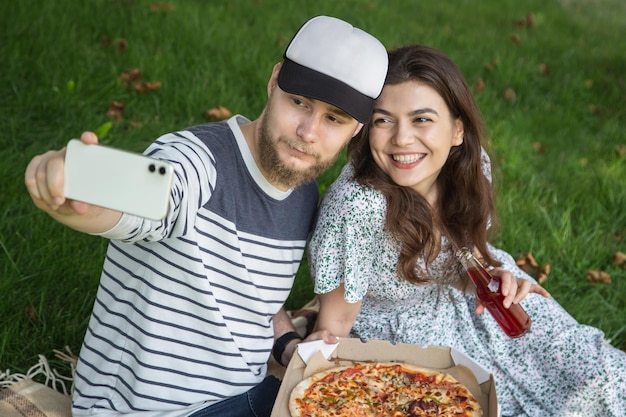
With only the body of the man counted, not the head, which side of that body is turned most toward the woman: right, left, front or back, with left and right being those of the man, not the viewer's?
left

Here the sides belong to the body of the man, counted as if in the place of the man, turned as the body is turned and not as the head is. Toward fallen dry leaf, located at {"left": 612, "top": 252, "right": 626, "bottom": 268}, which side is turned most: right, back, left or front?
left

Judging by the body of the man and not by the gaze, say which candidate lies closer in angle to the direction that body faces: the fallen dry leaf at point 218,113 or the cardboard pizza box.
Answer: the cardboard pizza box

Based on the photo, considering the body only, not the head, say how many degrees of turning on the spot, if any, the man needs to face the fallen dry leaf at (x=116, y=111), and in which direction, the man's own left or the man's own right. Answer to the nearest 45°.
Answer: approximately 135° to the man's own left

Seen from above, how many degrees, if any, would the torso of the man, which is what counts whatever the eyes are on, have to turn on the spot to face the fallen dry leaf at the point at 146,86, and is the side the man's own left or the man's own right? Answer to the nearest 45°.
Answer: approximately 135° to the man's own left

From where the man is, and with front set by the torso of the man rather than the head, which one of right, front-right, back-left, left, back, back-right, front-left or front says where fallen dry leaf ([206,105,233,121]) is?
back-left

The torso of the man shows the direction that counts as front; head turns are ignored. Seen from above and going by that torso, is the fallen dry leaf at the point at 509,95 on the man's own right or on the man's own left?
on the man's own left

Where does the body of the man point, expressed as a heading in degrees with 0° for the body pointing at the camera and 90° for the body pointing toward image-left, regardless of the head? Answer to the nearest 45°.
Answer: approximately 315°

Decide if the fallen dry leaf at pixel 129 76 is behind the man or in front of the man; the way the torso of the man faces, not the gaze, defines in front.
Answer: behind

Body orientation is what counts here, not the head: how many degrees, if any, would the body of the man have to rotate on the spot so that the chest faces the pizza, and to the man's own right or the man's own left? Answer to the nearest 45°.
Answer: approximately 45° to the man's own left

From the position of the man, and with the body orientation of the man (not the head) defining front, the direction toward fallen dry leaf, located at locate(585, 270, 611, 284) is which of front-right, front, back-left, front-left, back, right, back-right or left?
left
